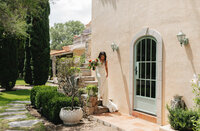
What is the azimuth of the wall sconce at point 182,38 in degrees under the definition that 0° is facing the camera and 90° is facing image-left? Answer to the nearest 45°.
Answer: approximately 45°

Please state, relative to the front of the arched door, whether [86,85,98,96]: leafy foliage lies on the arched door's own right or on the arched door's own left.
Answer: on the arched door's own right

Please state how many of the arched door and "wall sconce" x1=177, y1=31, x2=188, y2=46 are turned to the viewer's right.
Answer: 0

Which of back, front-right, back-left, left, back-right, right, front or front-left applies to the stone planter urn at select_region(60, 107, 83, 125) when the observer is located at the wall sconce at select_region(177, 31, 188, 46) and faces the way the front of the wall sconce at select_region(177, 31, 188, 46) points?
front-right

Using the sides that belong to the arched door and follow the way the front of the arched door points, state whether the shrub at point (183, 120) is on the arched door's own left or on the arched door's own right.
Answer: on the arched door's own left

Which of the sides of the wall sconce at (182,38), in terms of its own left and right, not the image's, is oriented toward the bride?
right

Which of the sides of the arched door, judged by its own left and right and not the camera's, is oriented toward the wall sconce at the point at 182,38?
left

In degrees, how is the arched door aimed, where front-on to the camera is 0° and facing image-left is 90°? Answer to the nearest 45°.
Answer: approximately 45°

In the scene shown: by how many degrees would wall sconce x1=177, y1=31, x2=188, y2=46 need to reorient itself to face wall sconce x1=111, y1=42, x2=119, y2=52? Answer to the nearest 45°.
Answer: approximately 90° to its right
